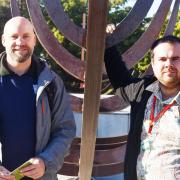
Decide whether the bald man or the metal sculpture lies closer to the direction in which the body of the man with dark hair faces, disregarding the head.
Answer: the bald man

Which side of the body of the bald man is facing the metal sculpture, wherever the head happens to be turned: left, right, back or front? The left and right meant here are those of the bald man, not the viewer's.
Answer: back

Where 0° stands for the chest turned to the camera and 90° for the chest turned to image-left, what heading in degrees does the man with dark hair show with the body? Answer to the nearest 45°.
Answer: approximately 0°

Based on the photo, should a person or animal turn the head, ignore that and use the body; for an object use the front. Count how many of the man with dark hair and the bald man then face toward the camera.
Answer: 2

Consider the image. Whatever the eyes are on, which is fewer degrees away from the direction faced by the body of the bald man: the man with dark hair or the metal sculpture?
the man with dark hair

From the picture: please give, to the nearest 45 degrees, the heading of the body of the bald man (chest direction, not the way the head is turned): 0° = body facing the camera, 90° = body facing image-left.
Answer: approximately 0°

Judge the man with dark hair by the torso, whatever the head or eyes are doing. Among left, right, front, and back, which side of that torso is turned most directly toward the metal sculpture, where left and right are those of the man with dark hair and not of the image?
back

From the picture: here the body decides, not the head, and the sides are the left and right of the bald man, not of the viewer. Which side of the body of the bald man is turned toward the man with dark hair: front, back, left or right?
left

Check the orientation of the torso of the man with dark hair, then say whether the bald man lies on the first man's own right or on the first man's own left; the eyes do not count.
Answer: on the first man's own right
